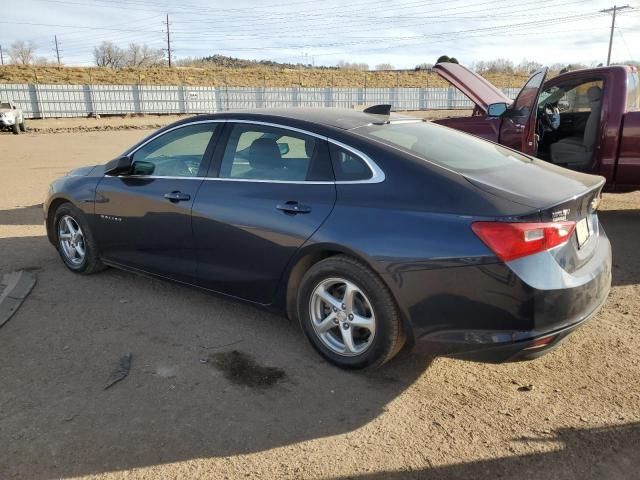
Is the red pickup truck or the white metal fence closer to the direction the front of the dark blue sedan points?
the white metal fence

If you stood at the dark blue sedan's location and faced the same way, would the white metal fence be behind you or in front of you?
in front

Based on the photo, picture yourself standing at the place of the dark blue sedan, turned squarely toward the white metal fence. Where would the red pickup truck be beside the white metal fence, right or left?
right

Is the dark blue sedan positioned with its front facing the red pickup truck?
no

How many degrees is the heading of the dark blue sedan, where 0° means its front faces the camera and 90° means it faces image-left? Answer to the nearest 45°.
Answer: approximately 135°
